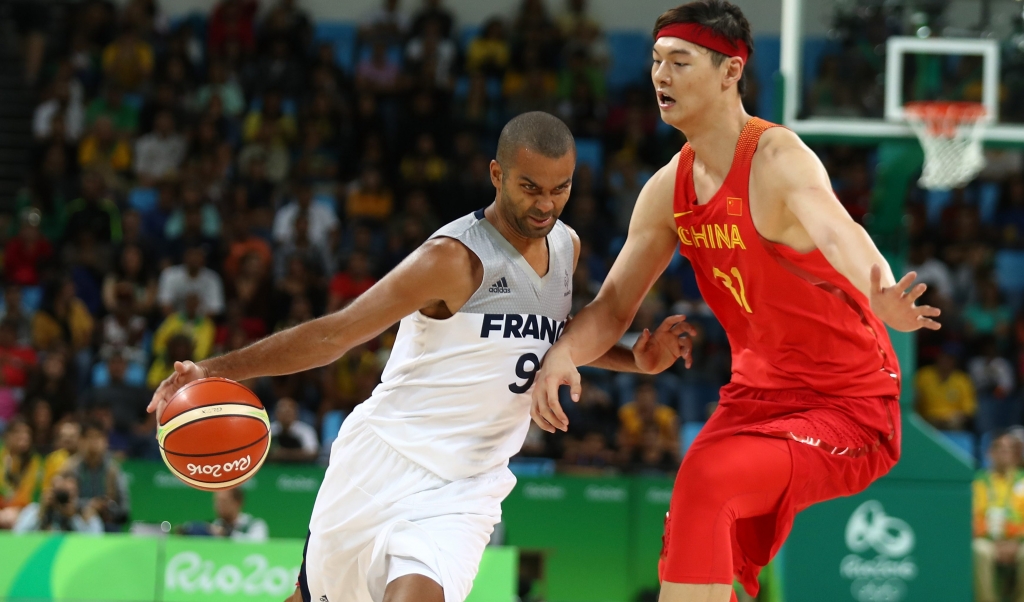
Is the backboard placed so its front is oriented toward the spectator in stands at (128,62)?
no

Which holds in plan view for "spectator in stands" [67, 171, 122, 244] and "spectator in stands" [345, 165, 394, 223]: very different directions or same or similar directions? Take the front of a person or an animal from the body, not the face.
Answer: same or similar directions

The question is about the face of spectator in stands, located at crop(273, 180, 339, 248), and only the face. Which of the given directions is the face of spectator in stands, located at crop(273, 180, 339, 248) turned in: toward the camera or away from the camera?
toward the camera

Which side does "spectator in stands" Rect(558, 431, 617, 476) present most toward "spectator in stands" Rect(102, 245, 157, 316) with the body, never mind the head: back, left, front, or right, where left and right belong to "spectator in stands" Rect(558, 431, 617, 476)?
right

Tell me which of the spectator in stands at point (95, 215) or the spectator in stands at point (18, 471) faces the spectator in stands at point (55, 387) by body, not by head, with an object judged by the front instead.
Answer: the spectator in stands at point (95, 215)

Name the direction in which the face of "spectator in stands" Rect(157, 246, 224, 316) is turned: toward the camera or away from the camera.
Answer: toward the camera

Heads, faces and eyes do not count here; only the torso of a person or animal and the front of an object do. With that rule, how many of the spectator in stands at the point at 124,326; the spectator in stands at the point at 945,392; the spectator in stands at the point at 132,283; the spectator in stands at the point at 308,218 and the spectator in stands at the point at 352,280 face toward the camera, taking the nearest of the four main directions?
5

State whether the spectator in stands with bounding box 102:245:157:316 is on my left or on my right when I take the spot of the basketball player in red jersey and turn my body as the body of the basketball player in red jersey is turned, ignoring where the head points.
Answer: on my right

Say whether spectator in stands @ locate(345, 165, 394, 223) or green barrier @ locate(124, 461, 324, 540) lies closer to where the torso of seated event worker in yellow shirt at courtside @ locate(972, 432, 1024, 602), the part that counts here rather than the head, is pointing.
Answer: the green barrier

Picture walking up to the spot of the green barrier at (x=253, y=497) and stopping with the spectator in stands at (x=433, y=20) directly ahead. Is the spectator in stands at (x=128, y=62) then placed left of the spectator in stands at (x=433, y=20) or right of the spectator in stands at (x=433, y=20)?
left

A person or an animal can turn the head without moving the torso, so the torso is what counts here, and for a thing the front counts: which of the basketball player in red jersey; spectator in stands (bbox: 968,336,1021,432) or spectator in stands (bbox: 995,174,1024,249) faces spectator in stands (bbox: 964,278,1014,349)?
spectator in stands (bbox: 995,174,1024,249)

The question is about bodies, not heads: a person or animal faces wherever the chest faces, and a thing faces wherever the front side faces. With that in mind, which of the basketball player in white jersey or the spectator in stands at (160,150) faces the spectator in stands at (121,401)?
the spectator in stands at (160,150)

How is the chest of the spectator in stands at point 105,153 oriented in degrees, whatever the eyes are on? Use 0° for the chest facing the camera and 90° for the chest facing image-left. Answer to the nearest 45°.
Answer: approximately 0°

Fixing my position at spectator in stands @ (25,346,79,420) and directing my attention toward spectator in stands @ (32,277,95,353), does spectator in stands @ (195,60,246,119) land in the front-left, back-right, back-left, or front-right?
front-right

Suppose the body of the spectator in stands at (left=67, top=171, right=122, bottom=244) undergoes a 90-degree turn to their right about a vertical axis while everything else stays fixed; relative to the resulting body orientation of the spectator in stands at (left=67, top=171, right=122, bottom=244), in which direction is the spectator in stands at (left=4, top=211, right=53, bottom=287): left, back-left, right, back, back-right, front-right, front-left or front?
front

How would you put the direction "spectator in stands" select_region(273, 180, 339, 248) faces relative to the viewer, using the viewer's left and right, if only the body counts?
facing the viewer

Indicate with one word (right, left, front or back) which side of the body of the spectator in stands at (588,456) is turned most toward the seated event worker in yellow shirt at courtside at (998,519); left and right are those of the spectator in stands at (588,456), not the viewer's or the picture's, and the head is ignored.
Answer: left

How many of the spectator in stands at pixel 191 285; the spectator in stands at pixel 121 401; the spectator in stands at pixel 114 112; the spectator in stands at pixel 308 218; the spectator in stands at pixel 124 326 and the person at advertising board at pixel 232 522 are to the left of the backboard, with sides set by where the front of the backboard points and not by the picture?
0
